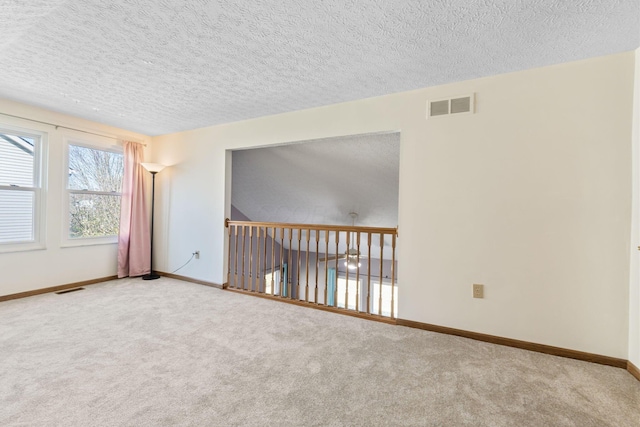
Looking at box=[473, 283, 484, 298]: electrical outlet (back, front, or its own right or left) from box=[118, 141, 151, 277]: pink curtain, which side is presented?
right

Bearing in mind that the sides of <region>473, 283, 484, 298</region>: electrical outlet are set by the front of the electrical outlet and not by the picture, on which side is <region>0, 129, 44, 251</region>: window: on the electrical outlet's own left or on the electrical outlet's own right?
on the electrical outlet's own right

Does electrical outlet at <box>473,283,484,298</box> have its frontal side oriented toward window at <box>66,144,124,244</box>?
no

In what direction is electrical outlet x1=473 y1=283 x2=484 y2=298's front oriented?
toward the camera

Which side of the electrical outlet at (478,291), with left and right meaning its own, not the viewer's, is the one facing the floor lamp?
right

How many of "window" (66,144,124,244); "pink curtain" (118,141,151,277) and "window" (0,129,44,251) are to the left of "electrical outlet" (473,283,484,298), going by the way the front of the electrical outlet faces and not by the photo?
0

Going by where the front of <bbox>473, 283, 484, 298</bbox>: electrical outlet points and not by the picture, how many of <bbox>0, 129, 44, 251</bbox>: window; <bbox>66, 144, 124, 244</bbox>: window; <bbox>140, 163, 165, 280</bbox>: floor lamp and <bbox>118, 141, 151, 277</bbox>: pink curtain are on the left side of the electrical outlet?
0
